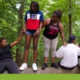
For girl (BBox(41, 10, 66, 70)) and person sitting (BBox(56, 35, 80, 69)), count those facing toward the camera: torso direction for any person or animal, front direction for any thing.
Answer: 1

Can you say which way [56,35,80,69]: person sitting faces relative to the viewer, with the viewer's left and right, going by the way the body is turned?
facing away from the viewer

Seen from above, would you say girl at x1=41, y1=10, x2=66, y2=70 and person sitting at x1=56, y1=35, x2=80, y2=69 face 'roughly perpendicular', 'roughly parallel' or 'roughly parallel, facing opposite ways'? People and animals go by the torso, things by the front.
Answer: roughly parallel, facing opposite ways

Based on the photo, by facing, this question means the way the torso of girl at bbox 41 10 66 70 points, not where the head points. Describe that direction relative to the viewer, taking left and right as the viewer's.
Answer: facing the viewer

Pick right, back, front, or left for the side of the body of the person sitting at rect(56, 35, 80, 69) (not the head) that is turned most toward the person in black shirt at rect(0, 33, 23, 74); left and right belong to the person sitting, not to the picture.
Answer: left

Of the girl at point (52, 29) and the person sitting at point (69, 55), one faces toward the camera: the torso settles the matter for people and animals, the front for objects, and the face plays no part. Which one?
the girl
